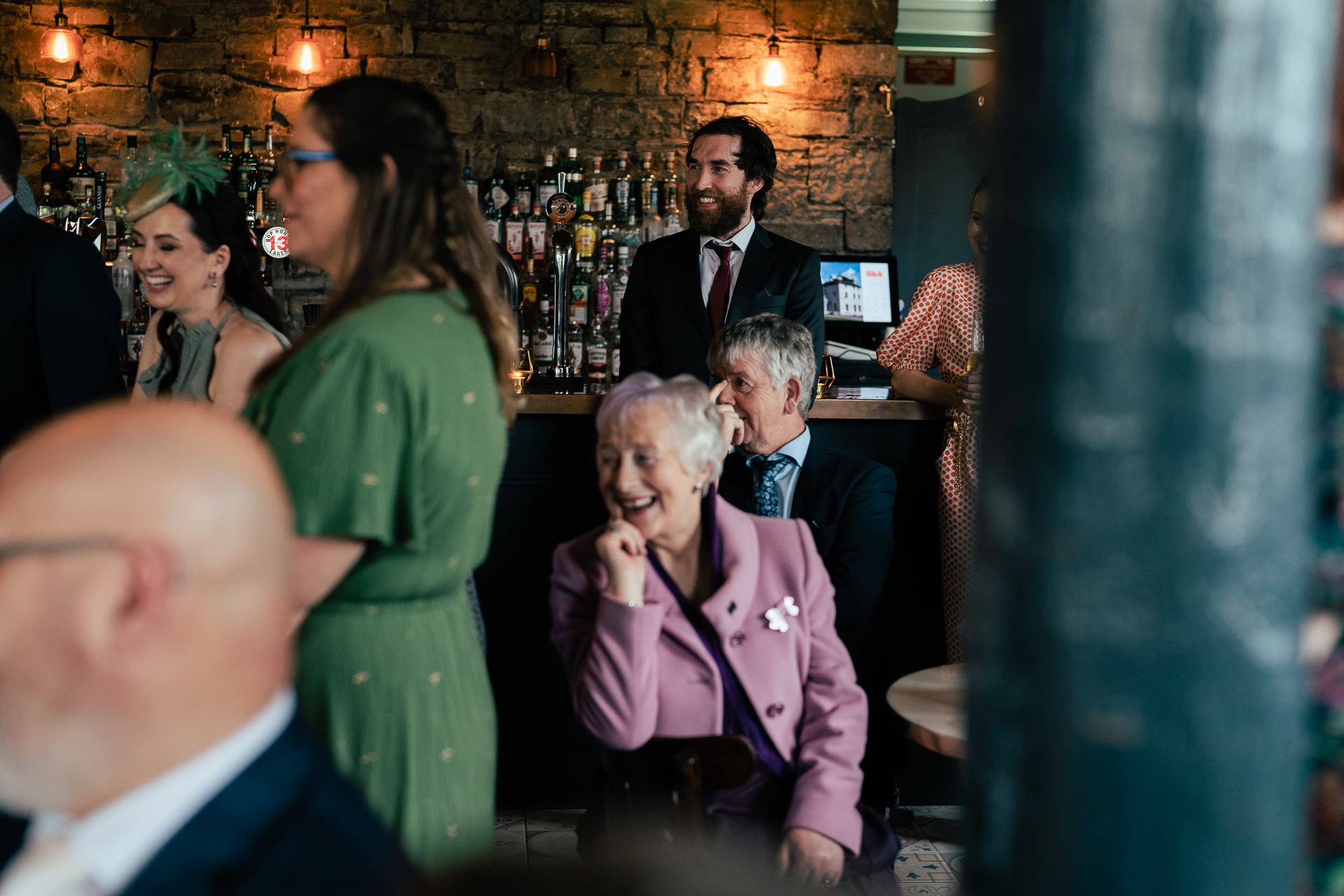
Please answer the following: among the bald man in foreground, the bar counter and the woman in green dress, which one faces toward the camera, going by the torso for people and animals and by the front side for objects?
the bar counter

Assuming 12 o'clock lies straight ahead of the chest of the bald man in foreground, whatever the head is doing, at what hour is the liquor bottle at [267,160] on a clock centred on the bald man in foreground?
The liquor bottle is roughly at 3 o'clock from the bald man in foreground.

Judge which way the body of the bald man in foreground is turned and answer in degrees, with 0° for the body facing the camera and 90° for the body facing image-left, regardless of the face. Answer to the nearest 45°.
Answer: approximately 90°

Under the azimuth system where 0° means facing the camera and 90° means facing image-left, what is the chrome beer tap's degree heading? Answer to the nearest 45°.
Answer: approximately 0°

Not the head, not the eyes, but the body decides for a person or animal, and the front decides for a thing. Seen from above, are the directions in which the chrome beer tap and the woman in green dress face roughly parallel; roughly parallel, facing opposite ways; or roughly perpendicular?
roughly perpendicular

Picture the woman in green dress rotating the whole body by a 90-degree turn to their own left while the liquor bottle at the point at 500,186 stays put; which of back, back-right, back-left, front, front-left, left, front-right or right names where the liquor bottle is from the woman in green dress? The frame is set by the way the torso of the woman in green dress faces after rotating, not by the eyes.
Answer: back

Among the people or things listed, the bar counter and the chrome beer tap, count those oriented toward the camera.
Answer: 2

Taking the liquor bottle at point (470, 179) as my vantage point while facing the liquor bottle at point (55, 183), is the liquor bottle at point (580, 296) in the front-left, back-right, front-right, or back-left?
back-left

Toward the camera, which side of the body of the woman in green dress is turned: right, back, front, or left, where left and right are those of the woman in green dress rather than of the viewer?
left

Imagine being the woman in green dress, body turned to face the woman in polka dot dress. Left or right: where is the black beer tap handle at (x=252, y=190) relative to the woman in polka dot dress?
left

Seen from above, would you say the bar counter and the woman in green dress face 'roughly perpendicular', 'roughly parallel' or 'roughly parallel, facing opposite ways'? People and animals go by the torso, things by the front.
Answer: roughly perpendicular

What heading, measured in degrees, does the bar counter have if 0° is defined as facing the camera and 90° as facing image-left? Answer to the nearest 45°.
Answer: approximately 0°

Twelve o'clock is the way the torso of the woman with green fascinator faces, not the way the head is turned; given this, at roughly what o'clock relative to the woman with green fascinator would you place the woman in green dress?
The woman in green dress is roughly at 10 o'clock from the woman with green fascinator.
